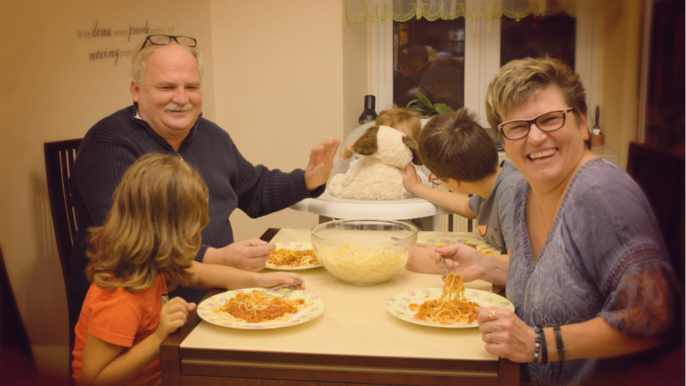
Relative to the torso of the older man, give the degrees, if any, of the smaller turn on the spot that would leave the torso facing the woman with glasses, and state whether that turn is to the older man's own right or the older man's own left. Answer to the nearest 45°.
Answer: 0° — they already face them

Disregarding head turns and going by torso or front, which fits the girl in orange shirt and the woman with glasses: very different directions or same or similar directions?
very different directions

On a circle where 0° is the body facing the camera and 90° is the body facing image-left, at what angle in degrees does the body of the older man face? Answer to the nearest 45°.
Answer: approximately 315°

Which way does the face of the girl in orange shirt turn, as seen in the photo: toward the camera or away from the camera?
away from the camera

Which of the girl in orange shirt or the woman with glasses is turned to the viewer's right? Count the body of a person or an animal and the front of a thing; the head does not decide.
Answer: the girl in orange shirt

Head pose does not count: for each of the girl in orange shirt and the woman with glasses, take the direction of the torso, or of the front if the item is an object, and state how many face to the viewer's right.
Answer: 1

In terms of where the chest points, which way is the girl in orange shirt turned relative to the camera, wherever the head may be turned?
to the viewer's right

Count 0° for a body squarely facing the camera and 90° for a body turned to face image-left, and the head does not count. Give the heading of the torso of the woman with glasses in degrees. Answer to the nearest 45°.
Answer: approximately 45°
